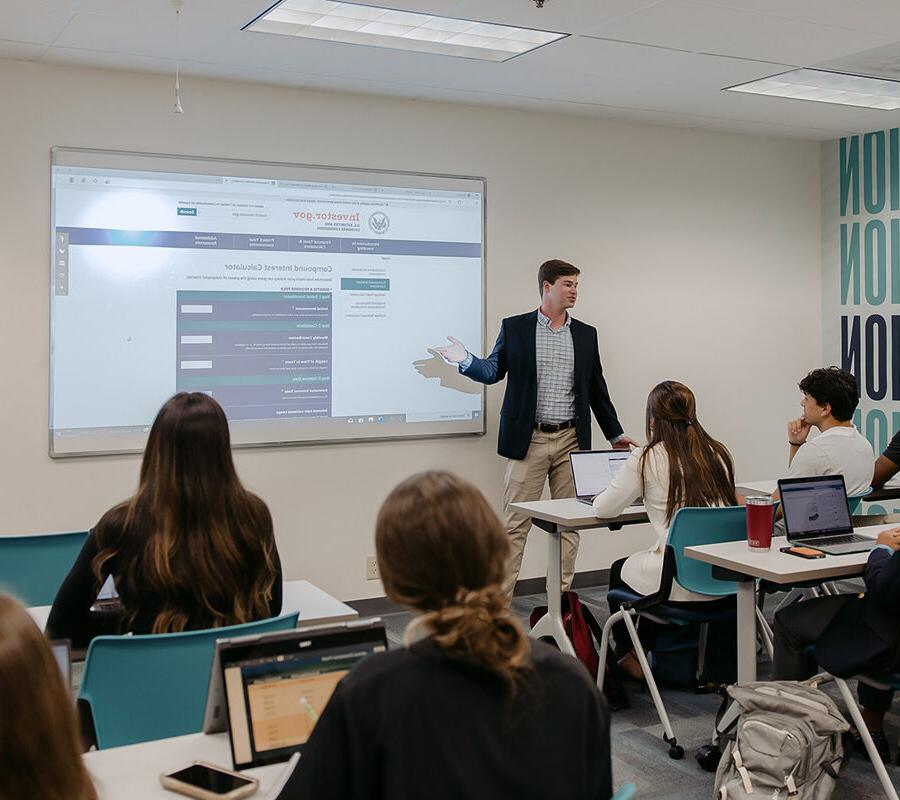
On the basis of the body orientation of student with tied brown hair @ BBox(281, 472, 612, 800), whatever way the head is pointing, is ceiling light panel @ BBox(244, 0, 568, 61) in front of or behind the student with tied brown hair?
in front

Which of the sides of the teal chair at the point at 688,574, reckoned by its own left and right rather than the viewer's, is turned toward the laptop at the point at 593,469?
front

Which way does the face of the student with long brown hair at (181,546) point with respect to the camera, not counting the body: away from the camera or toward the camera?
away from the camera

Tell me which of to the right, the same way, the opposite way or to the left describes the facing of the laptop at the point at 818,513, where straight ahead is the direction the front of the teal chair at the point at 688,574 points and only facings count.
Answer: the opposite way

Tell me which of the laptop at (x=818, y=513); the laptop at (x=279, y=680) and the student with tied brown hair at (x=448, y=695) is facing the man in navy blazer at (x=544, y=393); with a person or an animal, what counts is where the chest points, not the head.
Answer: the student with tied brown hair

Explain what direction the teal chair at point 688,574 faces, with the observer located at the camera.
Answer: facing away from the viewer and to the left of the viewer

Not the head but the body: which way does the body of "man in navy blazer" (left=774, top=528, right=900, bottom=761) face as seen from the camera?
to the viewer's left

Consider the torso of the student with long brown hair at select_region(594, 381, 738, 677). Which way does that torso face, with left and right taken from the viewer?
facing away from the viewer and to the left of the viewer

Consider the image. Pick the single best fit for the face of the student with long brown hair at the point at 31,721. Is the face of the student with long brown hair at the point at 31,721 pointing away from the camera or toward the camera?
away from the camera

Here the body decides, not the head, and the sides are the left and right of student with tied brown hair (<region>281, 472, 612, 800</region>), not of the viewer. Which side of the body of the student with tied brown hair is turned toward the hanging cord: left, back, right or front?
front

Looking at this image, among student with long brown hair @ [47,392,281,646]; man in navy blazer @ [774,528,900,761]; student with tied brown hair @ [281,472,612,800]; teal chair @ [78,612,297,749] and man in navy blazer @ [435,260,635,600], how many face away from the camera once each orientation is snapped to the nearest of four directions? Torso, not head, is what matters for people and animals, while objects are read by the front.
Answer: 3

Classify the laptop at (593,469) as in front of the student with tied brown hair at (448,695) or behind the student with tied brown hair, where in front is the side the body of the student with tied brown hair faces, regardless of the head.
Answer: in front
